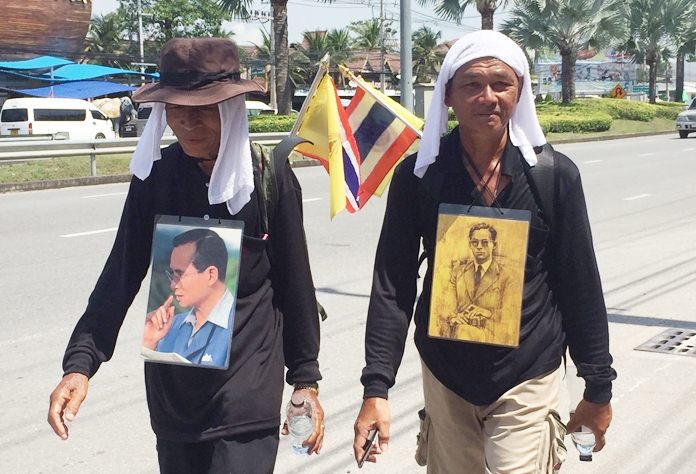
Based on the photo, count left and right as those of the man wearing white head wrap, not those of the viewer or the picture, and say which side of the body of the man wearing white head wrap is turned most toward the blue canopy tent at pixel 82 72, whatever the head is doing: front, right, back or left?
back

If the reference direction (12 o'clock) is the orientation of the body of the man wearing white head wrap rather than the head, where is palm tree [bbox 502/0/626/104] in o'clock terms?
The palm tree is roughly at 6 o'clock from the man wearing white head wrap.

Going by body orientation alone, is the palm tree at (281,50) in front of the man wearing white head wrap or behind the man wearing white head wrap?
behind

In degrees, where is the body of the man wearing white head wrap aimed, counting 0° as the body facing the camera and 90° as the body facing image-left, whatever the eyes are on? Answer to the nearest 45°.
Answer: approximately 0°

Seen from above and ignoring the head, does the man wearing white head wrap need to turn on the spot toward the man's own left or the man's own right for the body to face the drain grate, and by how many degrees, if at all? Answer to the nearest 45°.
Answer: approximately 180°

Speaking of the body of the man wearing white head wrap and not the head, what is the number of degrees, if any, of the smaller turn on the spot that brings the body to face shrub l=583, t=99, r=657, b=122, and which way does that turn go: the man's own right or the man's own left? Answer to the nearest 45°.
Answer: approximately 180°

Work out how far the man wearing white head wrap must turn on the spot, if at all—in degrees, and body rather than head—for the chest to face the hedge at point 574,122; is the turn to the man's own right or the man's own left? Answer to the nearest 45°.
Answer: approximately 180°

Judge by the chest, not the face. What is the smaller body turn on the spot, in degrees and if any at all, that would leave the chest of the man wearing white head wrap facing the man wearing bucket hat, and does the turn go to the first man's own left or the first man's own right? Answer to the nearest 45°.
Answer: approximately 90° to the first man's own right

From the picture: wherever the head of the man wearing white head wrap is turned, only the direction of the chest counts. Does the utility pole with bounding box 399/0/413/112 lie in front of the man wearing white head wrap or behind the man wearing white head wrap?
behind
